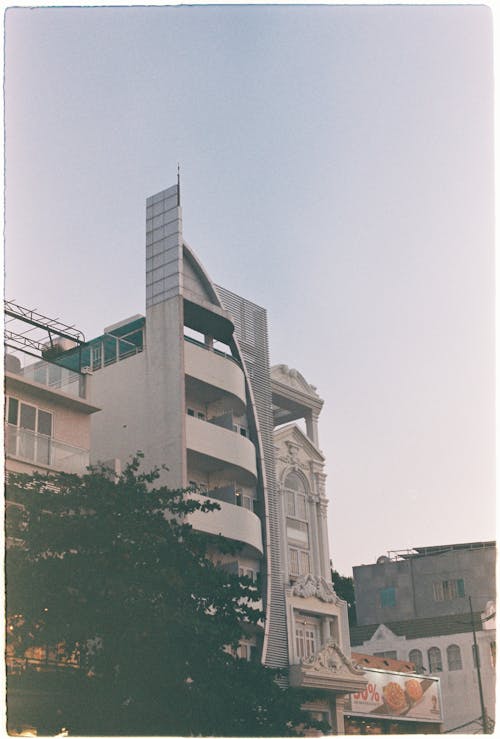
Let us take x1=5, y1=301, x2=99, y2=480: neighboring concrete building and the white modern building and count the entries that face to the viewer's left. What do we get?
0

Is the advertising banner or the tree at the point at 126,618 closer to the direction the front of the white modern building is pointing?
the tree

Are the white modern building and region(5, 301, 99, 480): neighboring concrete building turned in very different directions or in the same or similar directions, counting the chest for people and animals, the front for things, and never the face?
same or similar directions

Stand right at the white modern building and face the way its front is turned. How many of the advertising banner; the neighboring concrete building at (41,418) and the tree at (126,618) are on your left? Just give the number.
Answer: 1

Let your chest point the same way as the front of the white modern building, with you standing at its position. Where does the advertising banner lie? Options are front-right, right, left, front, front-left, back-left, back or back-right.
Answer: left

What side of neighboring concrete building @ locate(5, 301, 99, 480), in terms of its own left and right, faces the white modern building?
left

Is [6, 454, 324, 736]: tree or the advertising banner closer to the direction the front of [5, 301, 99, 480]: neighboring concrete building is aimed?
the tree

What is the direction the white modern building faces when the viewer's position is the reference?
facing the viewer and to the right of the viewer

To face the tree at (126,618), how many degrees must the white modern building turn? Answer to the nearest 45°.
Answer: approximately 45° to its right

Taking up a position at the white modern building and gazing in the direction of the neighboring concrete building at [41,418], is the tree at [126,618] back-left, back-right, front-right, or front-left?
front-left

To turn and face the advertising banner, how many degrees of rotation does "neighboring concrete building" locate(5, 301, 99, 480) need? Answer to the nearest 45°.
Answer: approximately 90° to its left
